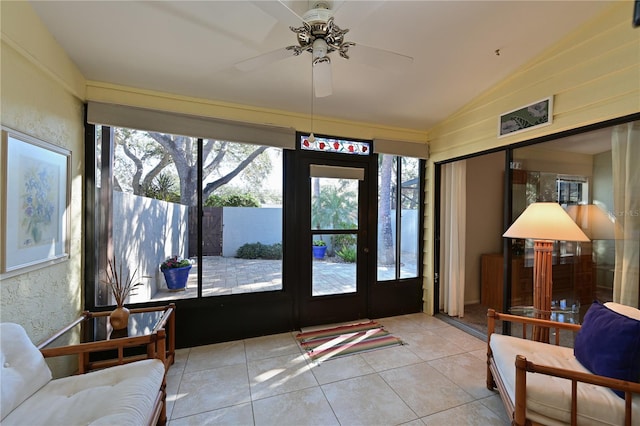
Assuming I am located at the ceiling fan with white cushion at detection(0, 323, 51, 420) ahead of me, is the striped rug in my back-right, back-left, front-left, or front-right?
back-right

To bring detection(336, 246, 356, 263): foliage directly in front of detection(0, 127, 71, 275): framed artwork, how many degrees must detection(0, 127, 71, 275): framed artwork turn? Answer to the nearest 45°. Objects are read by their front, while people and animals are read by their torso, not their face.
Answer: approximately 45° to its left

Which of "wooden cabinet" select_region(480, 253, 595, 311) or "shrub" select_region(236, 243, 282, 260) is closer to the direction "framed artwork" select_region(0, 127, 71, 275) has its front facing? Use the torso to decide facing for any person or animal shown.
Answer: the wooden cabinet

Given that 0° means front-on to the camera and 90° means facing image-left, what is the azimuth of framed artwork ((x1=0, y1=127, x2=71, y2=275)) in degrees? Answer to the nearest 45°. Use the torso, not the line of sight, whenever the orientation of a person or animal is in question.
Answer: approximately 315°

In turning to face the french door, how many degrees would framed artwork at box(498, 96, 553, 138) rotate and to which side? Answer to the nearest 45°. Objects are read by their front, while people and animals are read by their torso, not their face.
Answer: approximately 45° to its right

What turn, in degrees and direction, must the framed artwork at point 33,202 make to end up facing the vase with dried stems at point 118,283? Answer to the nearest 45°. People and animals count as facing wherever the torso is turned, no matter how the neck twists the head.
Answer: approximately 90° to its left

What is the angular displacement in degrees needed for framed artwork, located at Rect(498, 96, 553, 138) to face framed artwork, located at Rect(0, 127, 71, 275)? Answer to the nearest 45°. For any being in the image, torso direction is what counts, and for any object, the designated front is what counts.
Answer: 0° — it already faces it

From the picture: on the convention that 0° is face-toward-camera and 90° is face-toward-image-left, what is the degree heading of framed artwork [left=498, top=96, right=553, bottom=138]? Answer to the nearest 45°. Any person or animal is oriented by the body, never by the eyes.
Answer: approximately 45°

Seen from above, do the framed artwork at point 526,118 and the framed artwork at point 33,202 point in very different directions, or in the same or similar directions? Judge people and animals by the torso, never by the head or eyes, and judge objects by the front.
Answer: very different directions

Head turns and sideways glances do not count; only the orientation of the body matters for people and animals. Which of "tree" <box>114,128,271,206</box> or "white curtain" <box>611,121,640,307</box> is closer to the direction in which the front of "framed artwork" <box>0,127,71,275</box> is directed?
the white curtain
